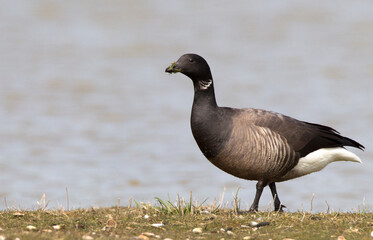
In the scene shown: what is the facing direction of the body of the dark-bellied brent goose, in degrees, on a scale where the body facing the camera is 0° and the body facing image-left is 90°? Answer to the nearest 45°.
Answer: approximately 90°

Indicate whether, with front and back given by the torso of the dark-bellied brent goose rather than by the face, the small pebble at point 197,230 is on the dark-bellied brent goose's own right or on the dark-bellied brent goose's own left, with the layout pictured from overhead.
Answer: on the dark-bellied brent goose's own left
